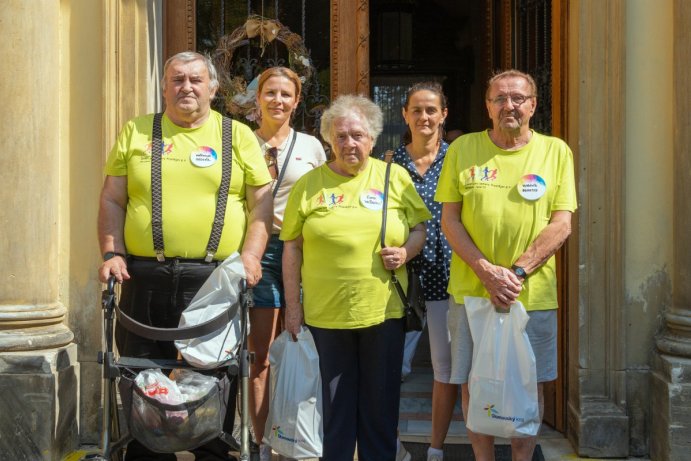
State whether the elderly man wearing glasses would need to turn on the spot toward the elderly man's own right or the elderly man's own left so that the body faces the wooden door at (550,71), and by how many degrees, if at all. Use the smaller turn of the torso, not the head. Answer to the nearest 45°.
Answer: approximately 180°

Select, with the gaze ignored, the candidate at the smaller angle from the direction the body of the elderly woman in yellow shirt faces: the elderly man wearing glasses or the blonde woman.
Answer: the elderly man wearing glasses

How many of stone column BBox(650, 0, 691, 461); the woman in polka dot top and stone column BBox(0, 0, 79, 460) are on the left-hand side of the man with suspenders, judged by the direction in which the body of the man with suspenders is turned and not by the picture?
2

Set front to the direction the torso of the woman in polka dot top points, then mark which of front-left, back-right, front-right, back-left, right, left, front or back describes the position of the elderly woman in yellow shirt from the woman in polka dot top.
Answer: front-right

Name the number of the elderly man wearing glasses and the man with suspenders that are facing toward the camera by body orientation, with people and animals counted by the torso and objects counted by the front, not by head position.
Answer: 2

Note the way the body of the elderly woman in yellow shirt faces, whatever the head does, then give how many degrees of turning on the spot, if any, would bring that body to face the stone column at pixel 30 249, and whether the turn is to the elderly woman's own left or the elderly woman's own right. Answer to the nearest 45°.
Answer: approximately 90° to the elderly woman's own right

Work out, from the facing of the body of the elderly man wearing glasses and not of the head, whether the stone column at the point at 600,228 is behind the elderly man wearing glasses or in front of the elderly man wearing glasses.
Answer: behind
